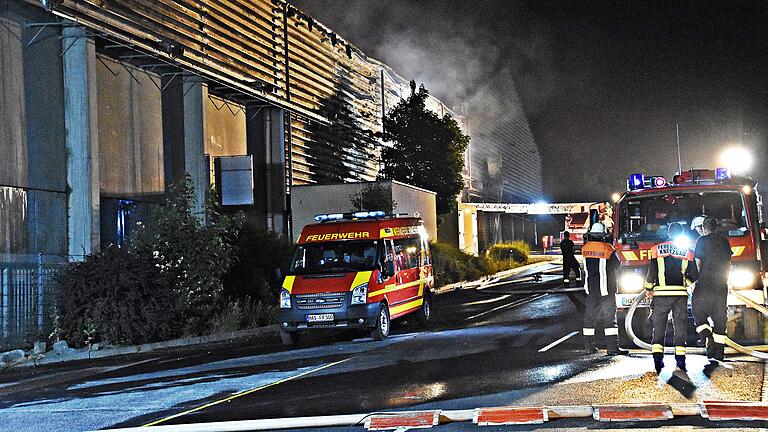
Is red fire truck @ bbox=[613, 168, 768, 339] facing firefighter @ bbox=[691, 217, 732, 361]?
yes

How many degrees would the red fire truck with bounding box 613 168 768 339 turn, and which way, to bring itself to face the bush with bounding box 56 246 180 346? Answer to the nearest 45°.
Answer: approximately 90° to its right

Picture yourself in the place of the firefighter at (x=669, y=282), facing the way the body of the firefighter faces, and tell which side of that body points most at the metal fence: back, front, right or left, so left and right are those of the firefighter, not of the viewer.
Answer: left

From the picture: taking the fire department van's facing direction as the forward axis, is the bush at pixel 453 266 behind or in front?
behind

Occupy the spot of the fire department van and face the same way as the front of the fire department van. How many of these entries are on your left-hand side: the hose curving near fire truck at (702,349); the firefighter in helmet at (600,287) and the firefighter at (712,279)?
3

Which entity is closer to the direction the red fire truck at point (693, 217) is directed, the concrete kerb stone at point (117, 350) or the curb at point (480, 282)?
the concrete kerb stone

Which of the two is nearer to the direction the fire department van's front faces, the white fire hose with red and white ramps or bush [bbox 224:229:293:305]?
the white fire hose with red and white ramps

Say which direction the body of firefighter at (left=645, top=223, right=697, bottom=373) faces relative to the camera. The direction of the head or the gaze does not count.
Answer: away from the camera

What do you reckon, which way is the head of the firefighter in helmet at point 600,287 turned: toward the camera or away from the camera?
away from the camera

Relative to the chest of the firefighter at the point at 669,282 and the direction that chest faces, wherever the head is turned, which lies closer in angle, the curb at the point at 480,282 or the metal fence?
the curb

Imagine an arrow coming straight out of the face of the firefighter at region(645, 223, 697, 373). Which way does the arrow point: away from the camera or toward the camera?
away from the camera

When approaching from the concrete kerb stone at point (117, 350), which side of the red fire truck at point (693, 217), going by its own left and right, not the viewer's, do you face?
right

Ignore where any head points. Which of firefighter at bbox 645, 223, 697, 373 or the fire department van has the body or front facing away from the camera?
the firefighter
